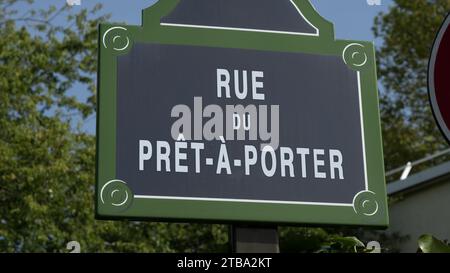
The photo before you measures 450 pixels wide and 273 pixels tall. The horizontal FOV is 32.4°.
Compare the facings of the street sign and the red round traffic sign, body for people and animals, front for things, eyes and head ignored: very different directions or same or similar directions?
same or similar directions

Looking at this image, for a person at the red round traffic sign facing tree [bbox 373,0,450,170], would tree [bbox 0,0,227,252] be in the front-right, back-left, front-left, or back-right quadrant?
front-left

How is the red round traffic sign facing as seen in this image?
toward the camera

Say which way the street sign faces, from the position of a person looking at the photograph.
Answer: facing the viewer

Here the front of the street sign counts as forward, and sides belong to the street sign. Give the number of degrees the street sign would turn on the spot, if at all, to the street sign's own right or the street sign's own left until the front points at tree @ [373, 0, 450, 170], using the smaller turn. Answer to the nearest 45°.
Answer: approximately 180°

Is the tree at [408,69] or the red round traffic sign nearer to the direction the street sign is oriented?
the red round traffic sign

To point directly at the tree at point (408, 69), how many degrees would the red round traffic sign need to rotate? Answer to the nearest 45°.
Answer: approximately 180°

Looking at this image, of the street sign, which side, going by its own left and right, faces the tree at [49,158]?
back
